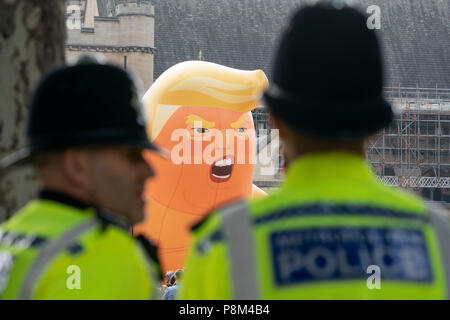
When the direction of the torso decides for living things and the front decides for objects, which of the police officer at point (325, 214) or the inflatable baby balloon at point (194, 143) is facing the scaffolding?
the police officer

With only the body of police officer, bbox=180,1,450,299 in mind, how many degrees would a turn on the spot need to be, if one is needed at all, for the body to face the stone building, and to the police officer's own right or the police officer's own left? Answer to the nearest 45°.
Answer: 0° — they already face it

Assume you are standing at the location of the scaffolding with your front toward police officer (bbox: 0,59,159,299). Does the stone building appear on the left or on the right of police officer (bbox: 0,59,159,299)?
right

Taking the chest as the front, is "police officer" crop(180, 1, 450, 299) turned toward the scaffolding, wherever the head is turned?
yes

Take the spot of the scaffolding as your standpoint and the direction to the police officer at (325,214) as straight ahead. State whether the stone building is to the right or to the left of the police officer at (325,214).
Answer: right

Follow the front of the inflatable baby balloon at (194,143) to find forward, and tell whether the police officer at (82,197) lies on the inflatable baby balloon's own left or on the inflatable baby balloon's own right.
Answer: on the inflatable baby balloon's own right

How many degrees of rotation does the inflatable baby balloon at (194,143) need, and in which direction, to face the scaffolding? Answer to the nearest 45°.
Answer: approximately 135° to its left

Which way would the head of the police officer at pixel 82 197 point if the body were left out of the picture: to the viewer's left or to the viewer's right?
to the viewer's right

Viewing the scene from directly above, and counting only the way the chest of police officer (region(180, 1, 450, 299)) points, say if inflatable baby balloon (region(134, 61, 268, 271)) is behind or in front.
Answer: in front

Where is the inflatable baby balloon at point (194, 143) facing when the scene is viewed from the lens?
facing the viewer and to the right of the viewer

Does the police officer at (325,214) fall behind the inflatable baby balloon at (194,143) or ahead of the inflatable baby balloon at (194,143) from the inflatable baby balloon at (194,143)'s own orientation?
ahead

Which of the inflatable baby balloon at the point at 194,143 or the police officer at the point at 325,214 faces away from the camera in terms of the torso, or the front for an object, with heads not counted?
the police officer

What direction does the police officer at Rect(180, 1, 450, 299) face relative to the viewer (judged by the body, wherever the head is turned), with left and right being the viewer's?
facing away from the viewer

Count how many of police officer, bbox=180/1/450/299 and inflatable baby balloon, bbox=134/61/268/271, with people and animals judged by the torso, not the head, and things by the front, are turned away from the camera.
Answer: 1

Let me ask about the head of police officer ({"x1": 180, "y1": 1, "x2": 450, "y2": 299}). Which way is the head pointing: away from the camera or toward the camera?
away from the camera

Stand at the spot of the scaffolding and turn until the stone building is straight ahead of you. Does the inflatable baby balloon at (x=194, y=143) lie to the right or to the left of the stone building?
left
